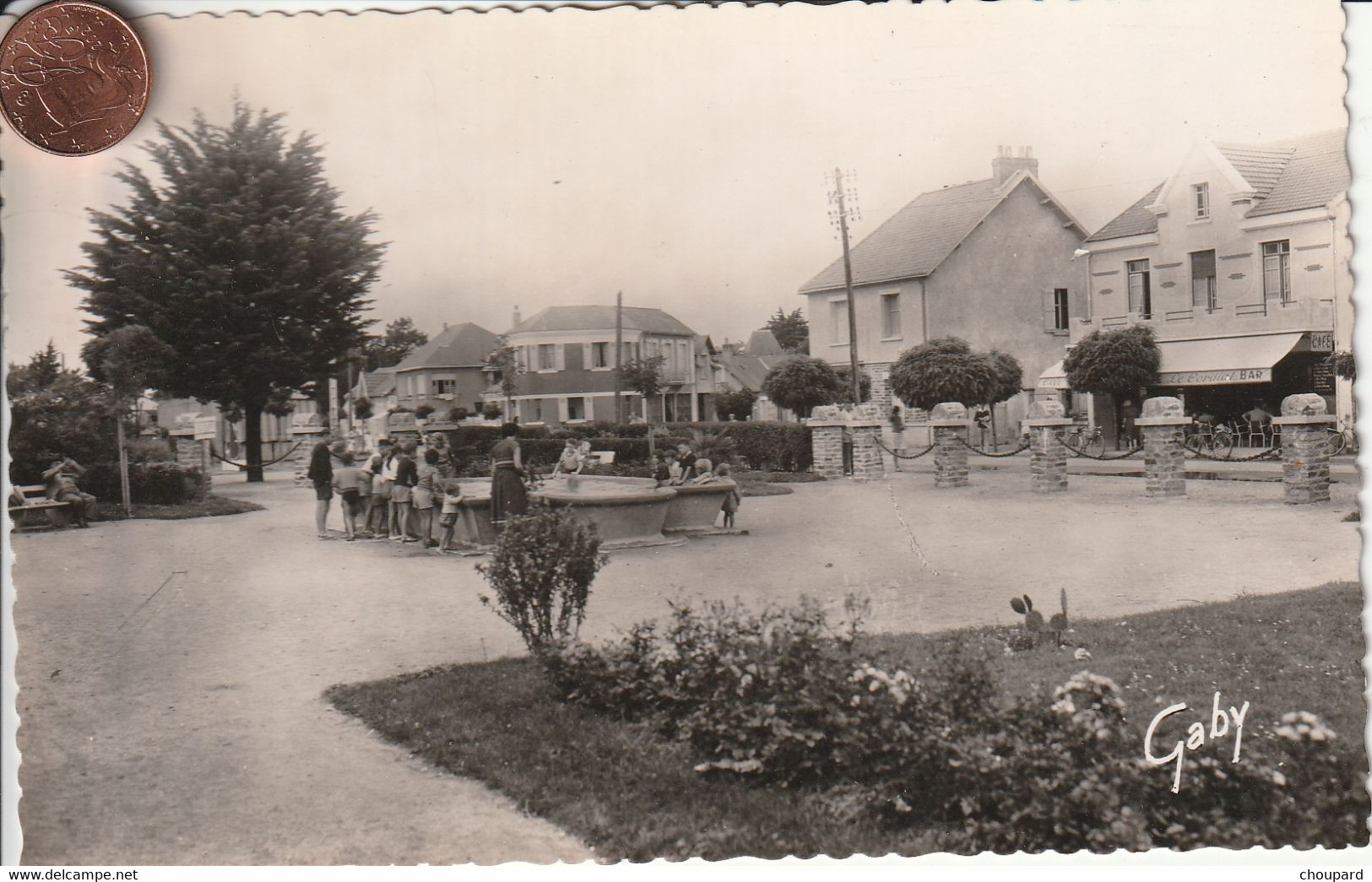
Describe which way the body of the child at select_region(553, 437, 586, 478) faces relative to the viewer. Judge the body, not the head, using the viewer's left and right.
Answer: facing the viewer

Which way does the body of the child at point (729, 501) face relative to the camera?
to the viewer's left
